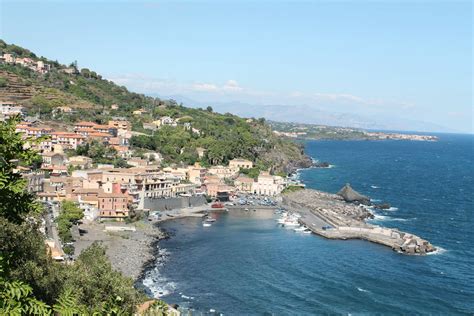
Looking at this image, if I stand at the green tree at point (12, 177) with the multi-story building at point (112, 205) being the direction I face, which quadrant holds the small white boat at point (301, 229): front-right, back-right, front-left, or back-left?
front-right

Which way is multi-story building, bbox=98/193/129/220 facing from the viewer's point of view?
toward the camera

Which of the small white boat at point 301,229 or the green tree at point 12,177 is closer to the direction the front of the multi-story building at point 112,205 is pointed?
the green tree

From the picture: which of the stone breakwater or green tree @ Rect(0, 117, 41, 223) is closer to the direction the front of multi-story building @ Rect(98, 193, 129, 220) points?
the green tree

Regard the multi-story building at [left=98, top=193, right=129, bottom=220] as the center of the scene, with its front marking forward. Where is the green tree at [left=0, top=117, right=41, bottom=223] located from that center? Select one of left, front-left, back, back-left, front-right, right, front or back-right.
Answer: front

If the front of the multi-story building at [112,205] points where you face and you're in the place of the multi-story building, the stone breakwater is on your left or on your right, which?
on your left

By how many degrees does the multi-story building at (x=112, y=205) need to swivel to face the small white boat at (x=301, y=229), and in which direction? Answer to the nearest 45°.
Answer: approximately 90° to its left

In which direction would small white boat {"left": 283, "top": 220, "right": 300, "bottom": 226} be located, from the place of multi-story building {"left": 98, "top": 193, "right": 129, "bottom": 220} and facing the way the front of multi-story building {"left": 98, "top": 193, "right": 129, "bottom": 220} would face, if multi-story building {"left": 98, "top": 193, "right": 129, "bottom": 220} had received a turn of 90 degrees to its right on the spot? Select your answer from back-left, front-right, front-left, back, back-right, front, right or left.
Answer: back
